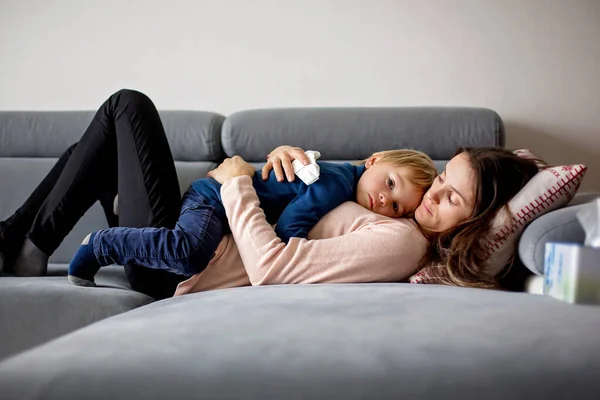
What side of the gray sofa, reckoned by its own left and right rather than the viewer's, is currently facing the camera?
front
